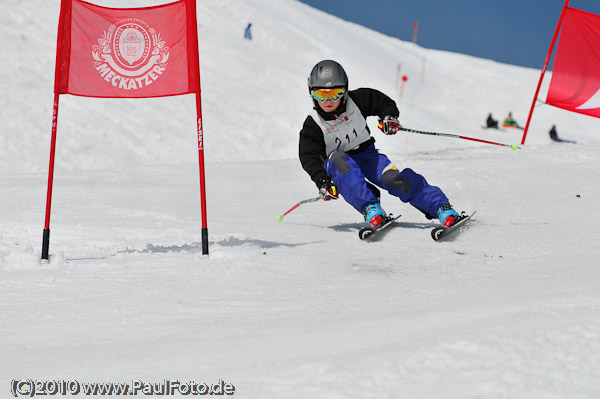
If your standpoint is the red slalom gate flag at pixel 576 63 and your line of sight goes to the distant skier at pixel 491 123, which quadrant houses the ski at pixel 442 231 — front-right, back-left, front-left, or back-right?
back-left

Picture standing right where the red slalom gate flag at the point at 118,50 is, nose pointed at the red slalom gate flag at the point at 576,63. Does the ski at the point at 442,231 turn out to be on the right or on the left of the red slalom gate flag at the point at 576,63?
right

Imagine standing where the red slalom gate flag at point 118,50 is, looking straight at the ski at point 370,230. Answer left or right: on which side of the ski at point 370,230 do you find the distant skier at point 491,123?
left

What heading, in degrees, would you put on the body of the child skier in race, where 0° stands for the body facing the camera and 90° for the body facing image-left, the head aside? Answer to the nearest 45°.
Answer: approximately 0°

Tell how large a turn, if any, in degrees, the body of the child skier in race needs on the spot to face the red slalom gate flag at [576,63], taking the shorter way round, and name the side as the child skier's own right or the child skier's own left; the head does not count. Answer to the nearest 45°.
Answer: approximately 135° to the child skier's own left

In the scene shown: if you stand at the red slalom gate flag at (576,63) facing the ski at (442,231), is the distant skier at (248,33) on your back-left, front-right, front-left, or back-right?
back-right
